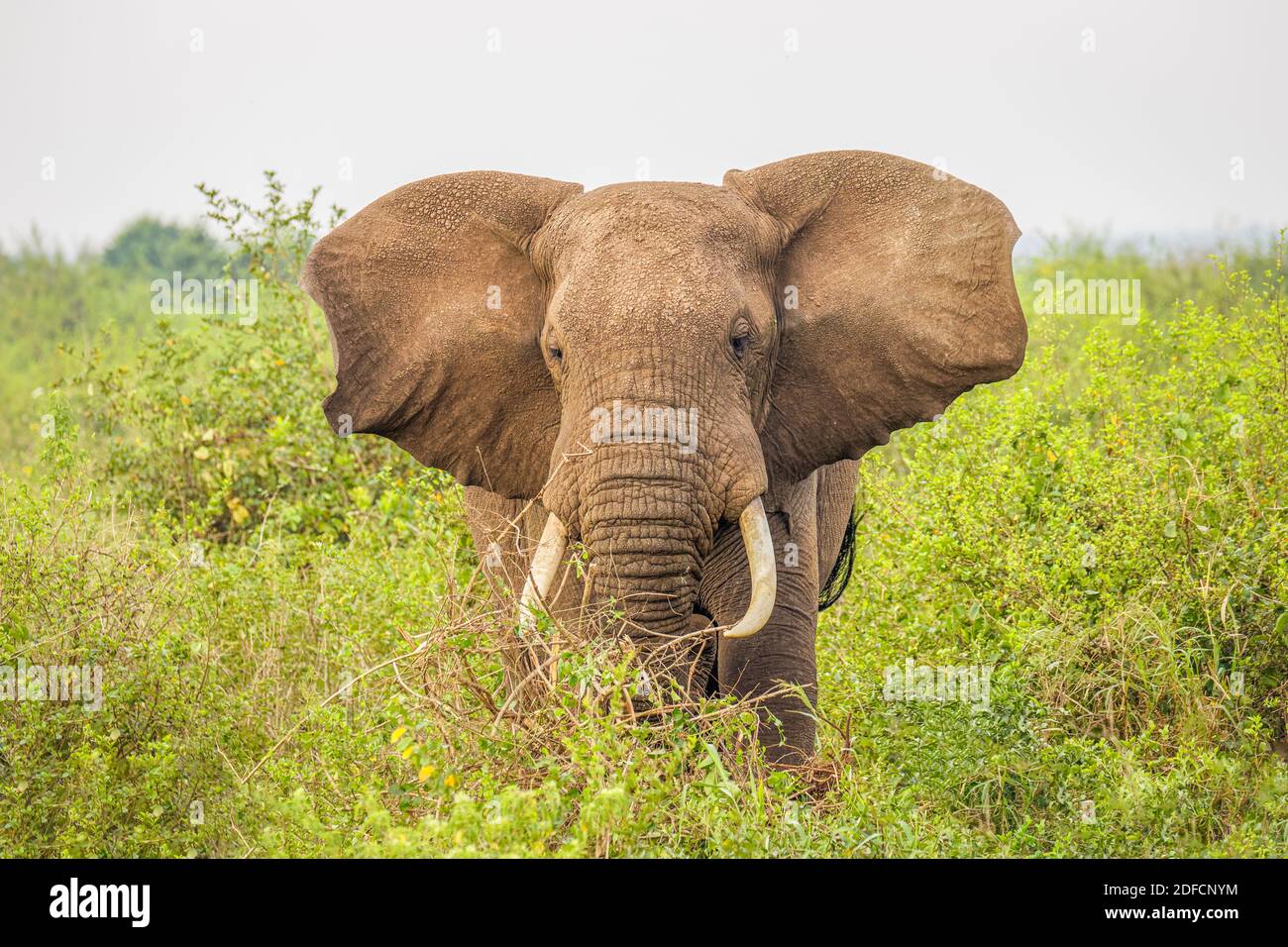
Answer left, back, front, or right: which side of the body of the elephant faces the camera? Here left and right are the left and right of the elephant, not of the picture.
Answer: front
